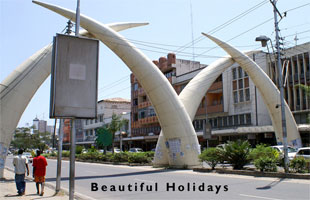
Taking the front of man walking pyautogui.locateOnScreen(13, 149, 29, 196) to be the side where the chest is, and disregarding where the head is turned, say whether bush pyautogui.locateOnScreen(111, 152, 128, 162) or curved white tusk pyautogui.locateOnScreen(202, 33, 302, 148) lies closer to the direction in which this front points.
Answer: the bush

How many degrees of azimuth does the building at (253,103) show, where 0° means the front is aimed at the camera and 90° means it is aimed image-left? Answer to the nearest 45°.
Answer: approximately 45°

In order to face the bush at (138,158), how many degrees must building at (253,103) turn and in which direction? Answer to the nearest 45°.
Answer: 0° — it already faces it

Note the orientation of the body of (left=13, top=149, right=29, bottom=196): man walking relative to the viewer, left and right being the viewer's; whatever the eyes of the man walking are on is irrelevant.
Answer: facing away from the viewer

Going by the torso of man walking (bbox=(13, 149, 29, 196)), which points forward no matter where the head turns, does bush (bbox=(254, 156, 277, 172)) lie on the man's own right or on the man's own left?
on the man's own right

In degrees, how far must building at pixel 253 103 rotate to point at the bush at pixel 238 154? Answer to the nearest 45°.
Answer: approximately 45° to its left

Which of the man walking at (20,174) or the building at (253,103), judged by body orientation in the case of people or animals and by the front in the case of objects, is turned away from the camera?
the man walking

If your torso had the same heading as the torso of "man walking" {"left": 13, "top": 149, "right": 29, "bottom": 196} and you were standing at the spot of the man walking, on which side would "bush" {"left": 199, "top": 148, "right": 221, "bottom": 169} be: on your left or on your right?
on your right

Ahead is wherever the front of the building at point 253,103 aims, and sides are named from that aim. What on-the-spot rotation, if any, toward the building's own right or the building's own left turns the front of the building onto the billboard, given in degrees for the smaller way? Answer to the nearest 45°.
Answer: approximately 45° to the building's own left

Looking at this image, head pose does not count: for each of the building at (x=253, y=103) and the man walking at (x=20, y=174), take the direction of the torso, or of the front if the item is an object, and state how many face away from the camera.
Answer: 1

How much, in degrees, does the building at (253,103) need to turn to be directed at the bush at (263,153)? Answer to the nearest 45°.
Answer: approximately 45° to its left

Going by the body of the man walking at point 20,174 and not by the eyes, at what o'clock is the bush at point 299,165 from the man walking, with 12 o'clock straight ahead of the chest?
The bush is roughly at 3 o'clock from the man walking.

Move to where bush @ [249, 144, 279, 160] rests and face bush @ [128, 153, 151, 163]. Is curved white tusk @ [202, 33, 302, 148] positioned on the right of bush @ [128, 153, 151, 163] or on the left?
right
